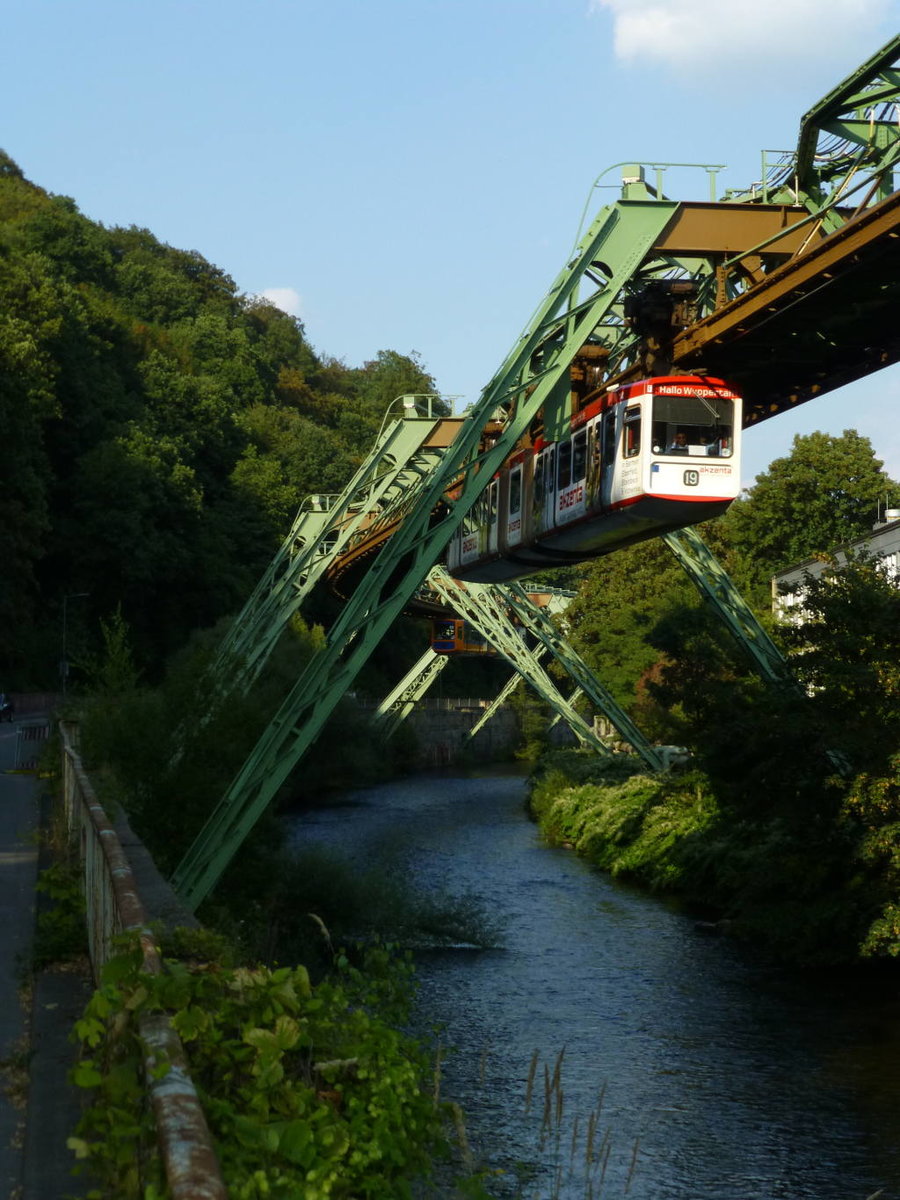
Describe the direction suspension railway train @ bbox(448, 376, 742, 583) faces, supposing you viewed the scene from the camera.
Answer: facing the viewer and to the right of the viewer

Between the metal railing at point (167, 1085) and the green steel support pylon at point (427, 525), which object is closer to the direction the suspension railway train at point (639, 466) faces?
the metal railing

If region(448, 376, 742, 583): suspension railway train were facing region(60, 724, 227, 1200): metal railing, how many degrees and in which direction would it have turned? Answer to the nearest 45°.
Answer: approximately 45° to its right

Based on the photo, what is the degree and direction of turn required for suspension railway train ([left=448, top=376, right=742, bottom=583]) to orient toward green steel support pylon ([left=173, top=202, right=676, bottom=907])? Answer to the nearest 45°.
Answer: approximately 135° to its right
